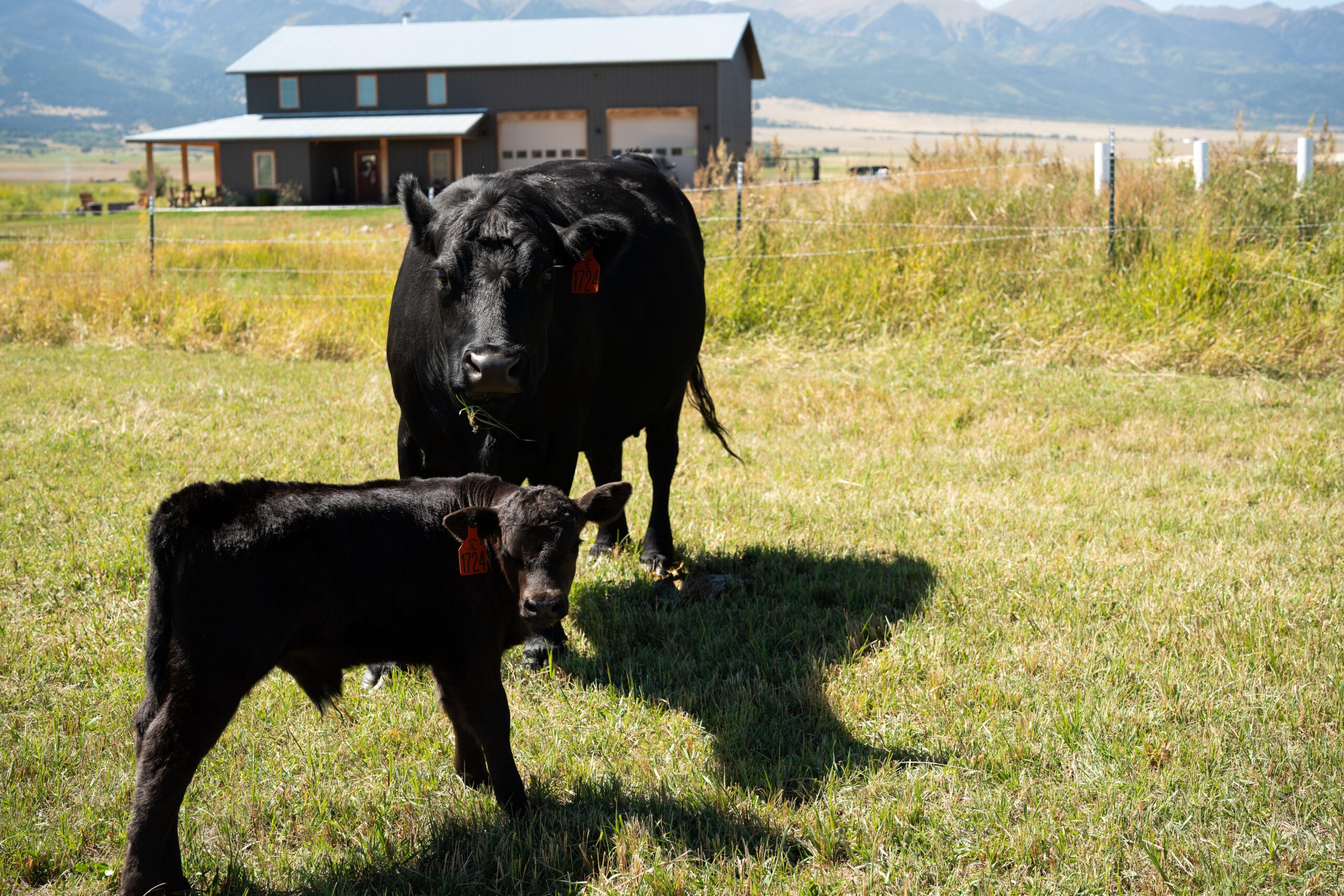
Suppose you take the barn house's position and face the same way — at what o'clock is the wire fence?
The wire fence is roughly at 12 o'clock from the barn house.

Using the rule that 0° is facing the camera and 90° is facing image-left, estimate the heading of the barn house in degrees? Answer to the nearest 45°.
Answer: approximately 0°

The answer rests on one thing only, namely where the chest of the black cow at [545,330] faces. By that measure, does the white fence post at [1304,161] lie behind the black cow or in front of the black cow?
behind

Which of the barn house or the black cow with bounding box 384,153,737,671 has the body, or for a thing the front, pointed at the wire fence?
the barn house

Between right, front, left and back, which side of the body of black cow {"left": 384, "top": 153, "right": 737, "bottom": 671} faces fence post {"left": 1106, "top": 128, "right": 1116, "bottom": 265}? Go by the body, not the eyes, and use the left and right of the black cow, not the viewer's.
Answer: back

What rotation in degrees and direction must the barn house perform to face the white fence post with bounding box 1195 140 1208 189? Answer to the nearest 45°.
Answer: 0° — it already faces it

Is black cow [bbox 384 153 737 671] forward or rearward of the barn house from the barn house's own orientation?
forward

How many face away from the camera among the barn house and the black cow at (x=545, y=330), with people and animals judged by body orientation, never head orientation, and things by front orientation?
0

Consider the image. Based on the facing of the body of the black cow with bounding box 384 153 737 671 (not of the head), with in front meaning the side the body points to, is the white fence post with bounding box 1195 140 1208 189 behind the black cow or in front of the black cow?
behind

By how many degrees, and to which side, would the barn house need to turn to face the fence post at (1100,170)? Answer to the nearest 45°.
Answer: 0° — it already faces it

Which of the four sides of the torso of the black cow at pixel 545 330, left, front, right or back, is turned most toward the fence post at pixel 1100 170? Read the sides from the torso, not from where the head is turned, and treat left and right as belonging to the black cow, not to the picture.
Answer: back

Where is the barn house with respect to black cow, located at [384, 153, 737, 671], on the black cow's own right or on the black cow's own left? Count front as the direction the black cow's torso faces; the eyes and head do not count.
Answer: on the black cow's own right

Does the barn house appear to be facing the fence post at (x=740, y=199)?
yes

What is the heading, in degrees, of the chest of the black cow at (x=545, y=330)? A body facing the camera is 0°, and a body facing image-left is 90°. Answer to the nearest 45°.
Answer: approximately 45°
